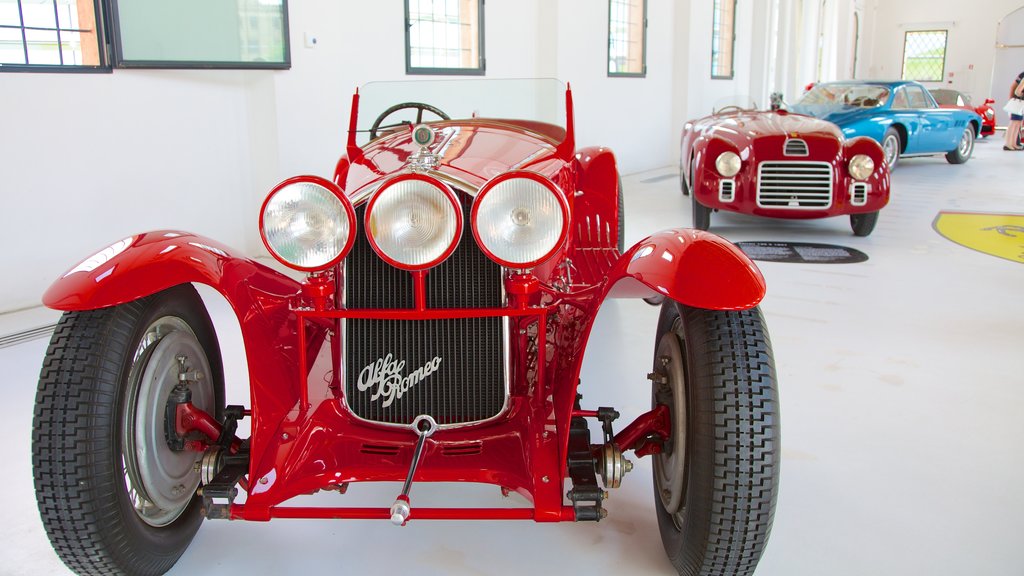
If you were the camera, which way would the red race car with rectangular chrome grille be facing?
facing the viewer

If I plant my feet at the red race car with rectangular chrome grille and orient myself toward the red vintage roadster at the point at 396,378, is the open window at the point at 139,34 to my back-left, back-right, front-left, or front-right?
front-right

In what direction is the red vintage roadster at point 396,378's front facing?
toward the camera

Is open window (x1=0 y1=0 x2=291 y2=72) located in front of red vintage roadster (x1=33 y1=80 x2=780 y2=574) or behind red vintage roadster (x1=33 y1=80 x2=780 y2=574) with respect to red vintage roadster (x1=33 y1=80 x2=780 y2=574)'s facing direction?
behind

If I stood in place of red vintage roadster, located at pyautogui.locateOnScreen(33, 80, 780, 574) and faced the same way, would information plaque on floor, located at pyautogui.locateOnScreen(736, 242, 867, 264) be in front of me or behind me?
behind

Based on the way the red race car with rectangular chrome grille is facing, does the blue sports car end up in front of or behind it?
behind

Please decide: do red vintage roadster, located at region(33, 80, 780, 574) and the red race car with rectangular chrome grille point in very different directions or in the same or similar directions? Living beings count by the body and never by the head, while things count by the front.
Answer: same or similar directions

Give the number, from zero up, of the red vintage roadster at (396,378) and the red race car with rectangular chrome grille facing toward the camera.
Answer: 2

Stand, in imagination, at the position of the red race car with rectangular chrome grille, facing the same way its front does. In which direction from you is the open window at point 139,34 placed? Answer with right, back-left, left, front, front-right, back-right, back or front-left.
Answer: front-right

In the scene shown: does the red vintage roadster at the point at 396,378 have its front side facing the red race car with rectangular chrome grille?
no

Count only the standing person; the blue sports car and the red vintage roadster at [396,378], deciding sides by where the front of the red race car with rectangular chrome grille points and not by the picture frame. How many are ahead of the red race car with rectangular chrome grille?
1

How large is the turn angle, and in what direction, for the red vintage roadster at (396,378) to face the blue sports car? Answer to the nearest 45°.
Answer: approximately 135° to its left
